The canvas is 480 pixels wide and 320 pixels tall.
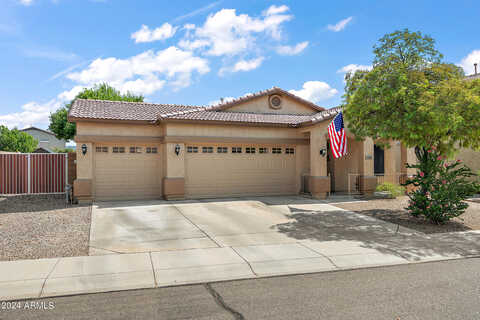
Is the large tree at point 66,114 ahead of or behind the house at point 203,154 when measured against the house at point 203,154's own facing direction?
behind

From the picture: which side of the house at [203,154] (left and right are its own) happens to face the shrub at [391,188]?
left

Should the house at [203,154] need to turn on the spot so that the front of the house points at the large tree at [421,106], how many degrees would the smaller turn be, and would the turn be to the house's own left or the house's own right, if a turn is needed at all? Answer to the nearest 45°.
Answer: approximately 45° to the house's own left

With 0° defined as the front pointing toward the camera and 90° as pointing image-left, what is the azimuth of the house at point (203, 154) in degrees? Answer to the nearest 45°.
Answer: approximately 0°

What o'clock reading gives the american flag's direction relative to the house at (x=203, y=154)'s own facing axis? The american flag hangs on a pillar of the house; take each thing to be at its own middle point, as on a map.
The american flag is roughly at 10 o'clock from the house.

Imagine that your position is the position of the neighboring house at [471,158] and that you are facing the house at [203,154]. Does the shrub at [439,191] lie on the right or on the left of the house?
left

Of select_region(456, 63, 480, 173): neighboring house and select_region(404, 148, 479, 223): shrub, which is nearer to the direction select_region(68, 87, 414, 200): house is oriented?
the shrub
